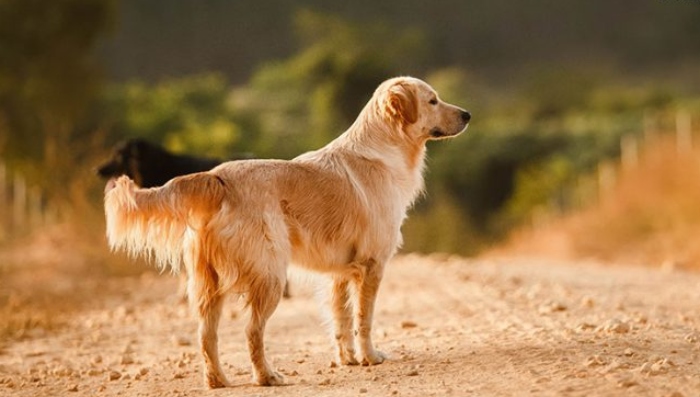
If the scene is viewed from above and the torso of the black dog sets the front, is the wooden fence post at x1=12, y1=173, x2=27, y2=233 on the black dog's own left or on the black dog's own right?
on the black dog's own right

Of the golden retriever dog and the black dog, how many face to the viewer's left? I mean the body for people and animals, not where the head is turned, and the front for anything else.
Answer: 1

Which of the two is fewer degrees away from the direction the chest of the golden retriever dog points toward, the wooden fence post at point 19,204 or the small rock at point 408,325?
the small rock

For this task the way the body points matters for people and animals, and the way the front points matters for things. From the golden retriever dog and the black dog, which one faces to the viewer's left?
the black dog

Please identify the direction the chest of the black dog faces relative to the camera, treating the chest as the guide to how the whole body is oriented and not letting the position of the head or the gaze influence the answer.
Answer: to the viewer's left

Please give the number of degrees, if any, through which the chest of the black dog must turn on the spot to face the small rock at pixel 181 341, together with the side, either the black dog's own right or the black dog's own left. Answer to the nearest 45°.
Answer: approximately 90° to the black dog's own left

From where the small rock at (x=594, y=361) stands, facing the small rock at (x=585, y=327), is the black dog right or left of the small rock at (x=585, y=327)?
left

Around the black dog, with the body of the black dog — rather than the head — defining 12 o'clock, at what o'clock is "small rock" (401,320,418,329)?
The small rock is roughly at 8 o'clock from the black dog.

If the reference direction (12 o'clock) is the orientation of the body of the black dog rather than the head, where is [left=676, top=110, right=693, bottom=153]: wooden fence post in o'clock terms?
The wooden fence post is roughly at 5 o'clock from the black dog.

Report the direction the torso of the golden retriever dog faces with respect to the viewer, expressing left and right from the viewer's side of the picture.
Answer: facing away from the viewer and to the right of the viewer

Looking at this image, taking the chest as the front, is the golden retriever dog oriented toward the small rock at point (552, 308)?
yes

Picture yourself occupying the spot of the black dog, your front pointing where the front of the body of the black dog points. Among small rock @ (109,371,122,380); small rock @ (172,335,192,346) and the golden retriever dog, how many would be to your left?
3
